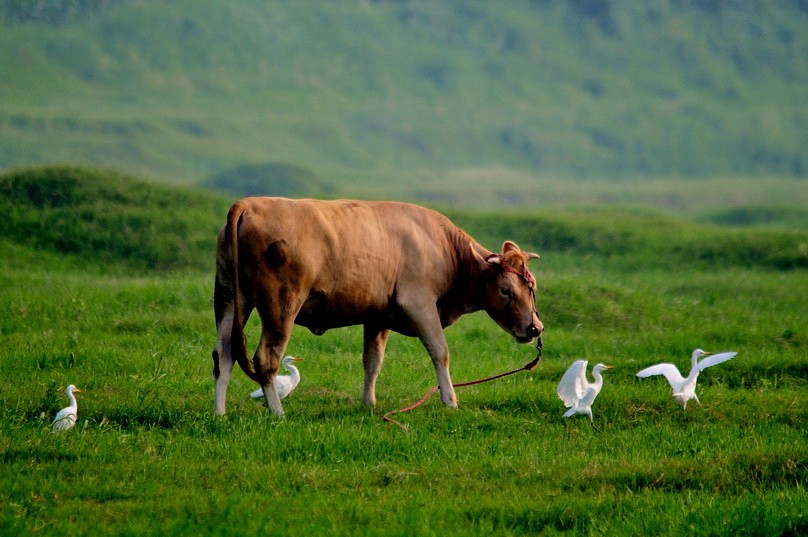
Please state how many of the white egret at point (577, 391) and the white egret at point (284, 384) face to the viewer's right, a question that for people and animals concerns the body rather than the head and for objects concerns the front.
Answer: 2

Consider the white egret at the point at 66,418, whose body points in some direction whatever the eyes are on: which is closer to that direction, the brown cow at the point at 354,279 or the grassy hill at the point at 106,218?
the brown cow

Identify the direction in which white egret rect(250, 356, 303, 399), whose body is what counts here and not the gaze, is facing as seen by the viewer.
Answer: to the viewer's right

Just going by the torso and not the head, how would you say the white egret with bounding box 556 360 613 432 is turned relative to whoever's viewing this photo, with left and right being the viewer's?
facing to the right of the viewer

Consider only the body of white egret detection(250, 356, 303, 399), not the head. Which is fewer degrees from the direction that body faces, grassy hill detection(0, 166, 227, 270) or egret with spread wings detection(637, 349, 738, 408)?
the egret with spread wings

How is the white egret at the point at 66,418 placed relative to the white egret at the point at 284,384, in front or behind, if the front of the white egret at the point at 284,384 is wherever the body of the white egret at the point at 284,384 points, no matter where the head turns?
behind

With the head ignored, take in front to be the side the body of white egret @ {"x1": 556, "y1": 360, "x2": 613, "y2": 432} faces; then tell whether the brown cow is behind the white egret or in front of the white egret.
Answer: behind

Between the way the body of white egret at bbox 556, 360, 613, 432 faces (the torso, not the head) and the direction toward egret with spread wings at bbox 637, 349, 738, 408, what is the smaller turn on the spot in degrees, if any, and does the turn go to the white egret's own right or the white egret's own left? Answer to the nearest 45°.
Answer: approximately 45° to the white egret's own left

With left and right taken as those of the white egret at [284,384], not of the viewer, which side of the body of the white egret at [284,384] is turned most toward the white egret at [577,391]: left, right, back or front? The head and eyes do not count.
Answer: front
